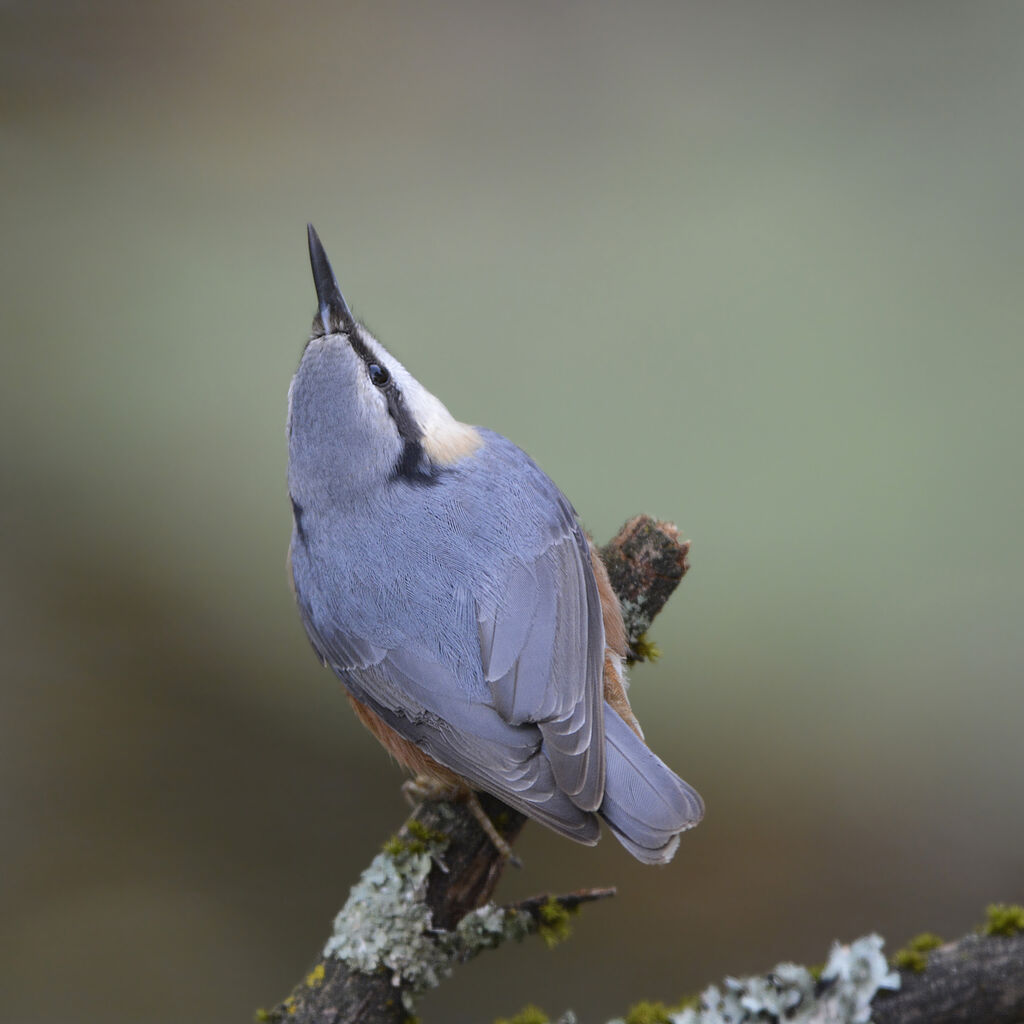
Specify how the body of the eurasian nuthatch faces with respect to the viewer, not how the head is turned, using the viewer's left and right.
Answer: facing away from the viewer and to the left of the viewer

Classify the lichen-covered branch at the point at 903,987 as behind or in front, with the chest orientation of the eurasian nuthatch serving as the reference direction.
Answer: behind
